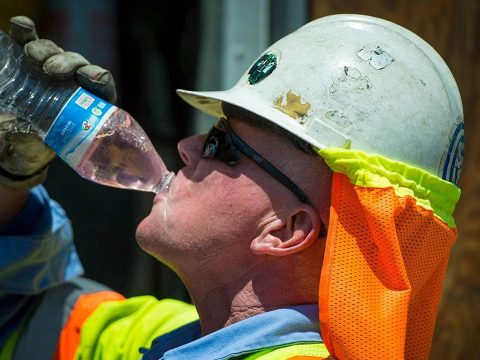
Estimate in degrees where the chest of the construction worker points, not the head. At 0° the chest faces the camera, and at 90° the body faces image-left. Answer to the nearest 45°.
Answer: approximately 90°

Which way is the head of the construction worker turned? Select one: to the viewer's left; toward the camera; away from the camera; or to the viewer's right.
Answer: to the viewer's left
